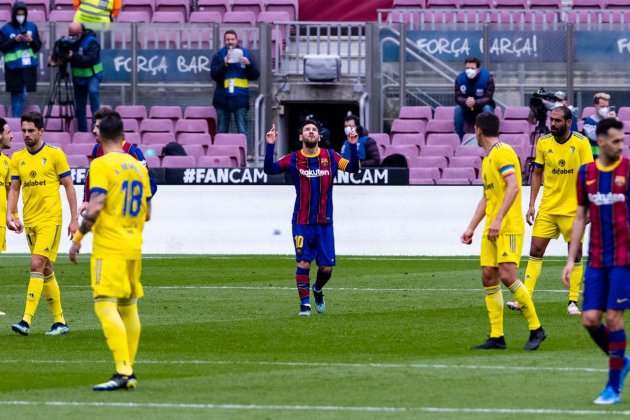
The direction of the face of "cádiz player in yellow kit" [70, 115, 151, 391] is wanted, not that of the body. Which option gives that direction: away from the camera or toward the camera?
away from the camera

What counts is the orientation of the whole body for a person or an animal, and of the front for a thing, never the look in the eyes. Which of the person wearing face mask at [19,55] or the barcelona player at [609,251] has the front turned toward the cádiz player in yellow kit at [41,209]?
the person wearing face mask

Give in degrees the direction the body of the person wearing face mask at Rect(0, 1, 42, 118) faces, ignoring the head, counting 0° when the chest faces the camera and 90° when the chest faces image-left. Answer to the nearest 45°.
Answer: approximately 0°

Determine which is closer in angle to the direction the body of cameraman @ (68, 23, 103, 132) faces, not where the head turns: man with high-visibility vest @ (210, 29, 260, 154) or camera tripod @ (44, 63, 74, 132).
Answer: the camera tripod

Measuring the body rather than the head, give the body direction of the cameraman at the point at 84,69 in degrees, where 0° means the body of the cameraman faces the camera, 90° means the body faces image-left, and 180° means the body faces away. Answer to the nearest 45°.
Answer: approximately 90°

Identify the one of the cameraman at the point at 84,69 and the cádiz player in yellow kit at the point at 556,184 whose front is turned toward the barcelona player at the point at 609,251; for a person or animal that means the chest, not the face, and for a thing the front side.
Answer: the cádiz player in yellow kit
